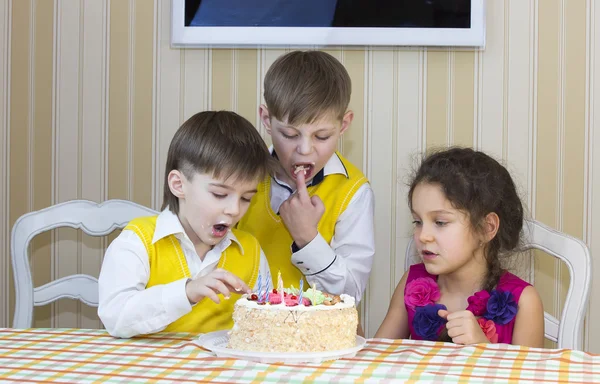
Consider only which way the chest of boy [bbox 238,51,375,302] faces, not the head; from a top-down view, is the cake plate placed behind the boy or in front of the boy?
in front

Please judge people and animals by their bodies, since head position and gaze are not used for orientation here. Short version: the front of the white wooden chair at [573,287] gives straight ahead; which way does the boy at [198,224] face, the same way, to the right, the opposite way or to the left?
to the left

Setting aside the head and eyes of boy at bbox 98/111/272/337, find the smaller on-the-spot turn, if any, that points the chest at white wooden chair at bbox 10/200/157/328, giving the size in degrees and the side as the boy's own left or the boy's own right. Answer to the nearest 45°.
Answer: approximately 180°

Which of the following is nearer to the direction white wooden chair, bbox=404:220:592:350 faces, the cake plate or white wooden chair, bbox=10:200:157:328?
the cake plate

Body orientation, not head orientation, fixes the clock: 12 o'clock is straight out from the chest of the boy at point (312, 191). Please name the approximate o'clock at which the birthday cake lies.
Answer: The birthday cake is roughly at 12 o'clock from the boy.

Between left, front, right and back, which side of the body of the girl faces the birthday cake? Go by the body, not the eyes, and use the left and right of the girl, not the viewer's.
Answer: front

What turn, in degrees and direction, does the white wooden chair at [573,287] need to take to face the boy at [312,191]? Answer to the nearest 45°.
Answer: approximately 90° to its right

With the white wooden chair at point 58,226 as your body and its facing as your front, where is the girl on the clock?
The girl is roughly at 10 o'clock from the white wooden chair.

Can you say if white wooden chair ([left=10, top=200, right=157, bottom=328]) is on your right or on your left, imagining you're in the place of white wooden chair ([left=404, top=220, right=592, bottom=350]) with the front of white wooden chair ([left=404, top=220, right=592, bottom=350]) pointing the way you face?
on your right

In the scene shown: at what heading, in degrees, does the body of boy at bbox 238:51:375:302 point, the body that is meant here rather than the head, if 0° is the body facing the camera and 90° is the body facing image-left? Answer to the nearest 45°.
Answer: approximately 0°

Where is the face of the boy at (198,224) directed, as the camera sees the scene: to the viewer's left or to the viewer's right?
to the viewer's right

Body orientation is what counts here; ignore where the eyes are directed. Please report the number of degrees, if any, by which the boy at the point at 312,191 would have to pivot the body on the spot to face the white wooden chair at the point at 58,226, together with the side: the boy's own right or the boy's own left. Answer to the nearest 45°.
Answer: approximately 90° to the boy's own right

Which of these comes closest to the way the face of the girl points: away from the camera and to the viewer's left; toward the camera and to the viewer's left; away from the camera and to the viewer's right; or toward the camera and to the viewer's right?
toward the camera and to the viewer's left
